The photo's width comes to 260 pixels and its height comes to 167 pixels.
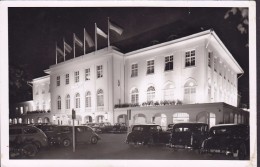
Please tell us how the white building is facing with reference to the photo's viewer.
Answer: facing the viewer and to the left of the viewer
